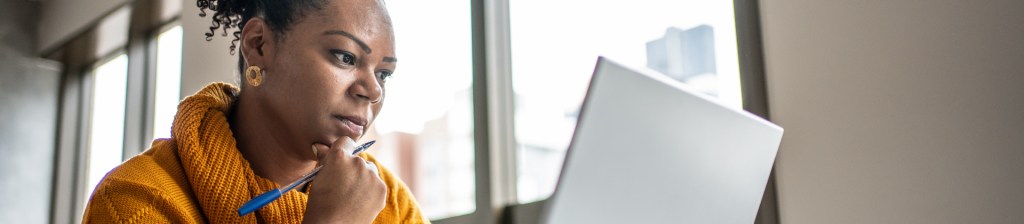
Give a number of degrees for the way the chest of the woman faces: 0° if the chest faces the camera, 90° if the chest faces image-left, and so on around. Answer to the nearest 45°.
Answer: approximately 315°

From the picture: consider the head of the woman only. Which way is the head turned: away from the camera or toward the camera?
toward the camera
